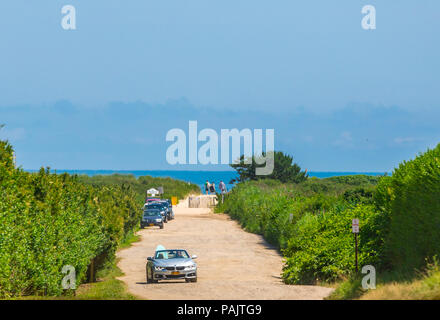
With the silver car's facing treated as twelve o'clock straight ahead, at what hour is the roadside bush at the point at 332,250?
The roadside bush is roughly at 9 o'clock from the silver car.

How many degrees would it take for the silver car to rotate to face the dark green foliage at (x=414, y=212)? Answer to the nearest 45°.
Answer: approximately 45° to its left

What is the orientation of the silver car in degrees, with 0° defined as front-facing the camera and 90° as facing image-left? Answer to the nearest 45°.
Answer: approximately 0°

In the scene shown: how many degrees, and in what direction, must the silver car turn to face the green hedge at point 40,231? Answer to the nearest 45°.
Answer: approximately 45° to its right
